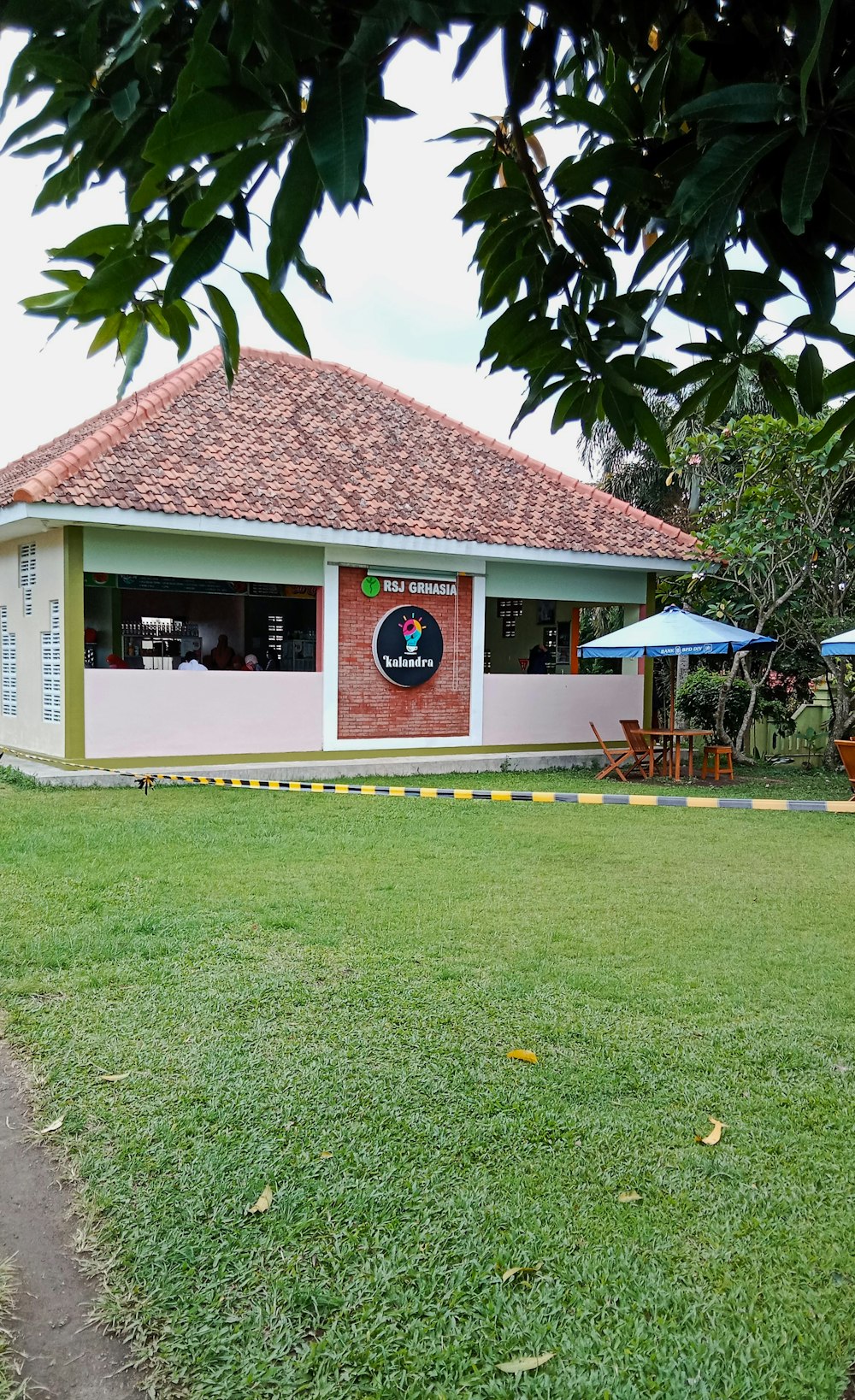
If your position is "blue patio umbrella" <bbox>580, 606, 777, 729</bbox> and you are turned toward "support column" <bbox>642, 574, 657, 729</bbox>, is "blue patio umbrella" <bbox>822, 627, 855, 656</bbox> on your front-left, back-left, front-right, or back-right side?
back-right

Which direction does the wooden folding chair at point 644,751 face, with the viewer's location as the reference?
facing the viewer and to the right of the viewer

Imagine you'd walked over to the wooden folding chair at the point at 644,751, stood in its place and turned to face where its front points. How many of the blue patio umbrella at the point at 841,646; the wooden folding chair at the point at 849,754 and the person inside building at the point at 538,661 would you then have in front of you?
2

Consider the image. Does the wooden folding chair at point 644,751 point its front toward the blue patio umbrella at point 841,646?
yes

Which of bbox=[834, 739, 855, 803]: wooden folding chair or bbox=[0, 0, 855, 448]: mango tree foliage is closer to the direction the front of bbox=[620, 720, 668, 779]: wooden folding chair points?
the wooden folding chair

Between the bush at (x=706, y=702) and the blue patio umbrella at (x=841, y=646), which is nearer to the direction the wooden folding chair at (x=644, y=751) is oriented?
the blue patio umbrella

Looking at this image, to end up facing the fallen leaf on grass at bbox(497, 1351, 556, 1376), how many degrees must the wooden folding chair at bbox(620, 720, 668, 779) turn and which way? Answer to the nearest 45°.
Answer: approximately 45° to its right

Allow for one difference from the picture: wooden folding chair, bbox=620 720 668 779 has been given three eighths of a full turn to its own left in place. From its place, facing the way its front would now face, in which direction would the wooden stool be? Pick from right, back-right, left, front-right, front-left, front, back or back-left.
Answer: right

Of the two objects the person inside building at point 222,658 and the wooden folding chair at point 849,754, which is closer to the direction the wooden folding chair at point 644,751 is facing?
the wooden folding chair

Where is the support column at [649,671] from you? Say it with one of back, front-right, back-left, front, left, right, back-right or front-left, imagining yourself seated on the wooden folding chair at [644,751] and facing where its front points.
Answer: back-left

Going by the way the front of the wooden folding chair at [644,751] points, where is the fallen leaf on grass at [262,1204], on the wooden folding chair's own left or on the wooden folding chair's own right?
on the wooden folding chair's own right

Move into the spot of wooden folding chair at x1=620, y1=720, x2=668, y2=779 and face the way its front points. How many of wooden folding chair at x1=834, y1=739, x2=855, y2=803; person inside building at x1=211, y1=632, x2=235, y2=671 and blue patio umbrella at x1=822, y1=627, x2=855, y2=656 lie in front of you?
2

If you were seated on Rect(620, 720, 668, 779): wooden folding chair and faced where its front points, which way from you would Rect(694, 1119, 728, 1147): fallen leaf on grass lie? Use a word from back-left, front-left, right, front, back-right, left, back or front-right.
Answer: front-right
